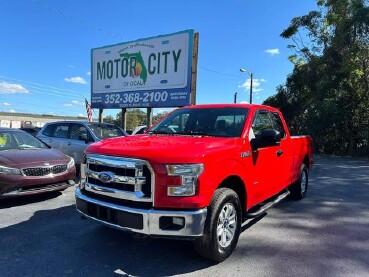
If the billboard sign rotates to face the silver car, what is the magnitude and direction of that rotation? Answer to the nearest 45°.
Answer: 0° — it already faces it

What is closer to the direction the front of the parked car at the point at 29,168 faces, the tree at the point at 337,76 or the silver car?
the tree

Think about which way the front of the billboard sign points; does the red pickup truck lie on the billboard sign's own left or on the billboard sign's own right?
on the billboard sign's own left

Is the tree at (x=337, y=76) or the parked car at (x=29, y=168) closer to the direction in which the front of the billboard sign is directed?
the parked car

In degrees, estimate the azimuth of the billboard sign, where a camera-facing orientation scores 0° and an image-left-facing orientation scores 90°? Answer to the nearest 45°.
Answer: approximately 45°

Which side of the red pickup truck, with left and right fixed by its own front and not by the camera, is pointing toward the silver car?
right

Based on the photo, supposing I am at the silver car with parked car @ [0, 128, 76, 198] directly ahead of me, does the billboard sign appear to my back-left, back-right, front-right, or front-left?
back-left
